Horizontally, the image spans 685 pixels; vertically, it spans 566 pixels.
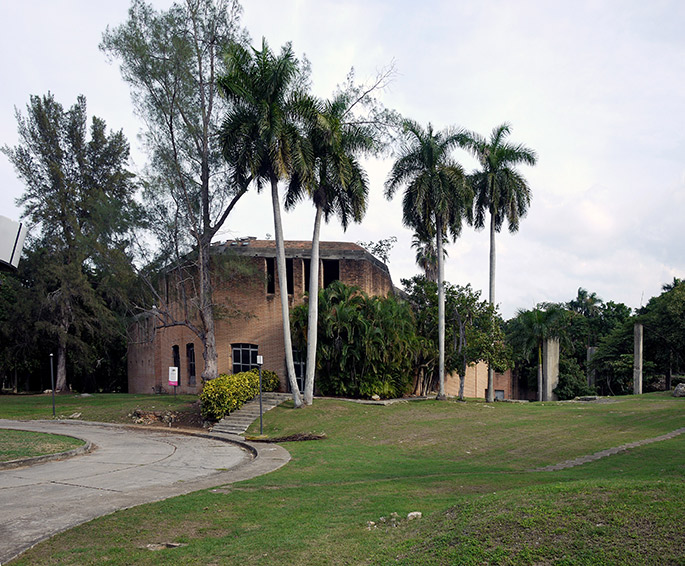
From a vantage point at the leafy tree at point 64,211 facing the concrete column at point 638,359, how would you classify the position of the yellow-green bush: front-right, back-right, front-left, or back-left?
front-right

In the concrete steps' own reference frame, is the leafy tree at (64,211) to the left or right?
on its right

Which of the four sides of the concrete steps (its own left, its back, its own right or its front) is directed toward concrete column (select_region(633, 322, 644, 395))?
back

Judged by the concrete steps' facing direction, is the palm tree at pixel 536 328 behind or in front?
behind

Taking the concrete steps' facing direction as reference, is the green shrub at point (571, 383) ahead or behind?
behind

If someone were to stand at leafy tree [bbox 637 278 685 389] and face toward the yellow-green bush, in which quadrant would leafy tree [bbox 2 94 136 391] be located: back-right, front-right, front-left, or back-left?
front-right

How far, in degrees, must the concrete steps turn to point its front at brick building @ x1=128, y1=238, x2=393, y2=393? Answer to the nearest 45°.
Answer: approximately 135° to its right

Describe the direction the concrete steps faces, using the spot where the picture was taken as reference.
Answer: facing the viewer and to the left of the viewer

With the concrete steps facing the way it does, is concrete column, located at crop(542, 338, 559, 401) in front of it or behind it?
behind
